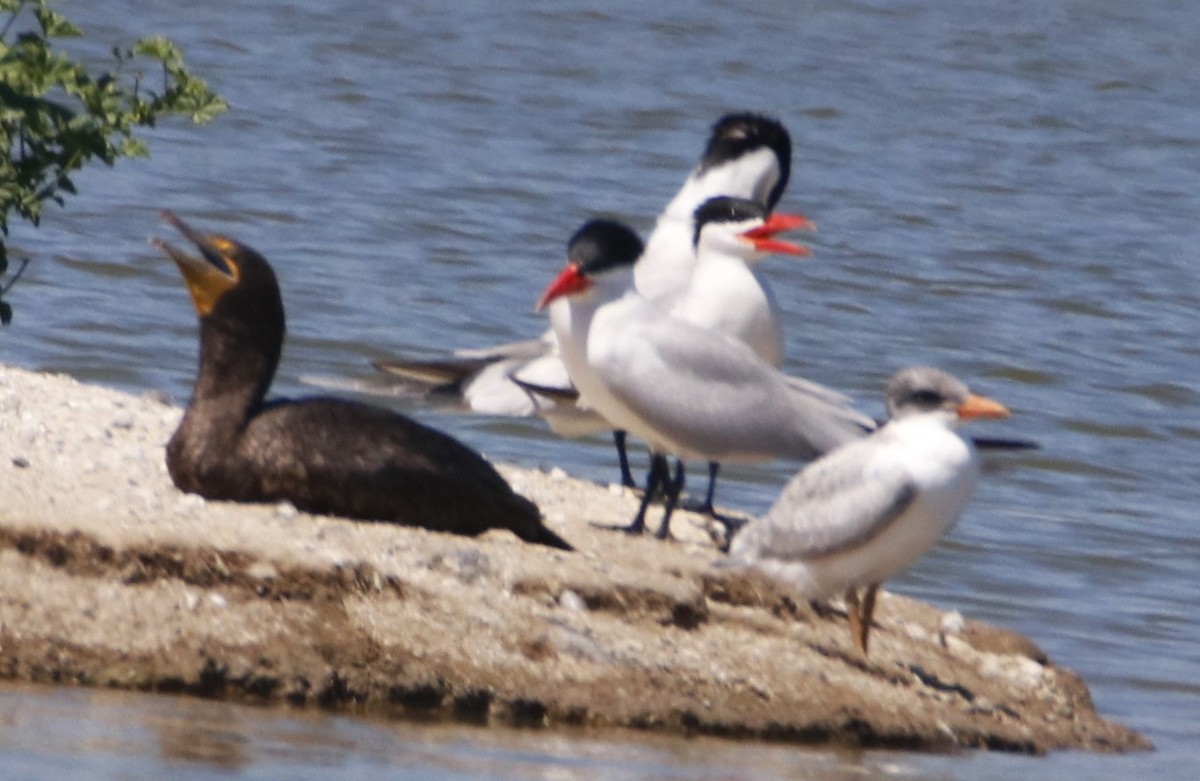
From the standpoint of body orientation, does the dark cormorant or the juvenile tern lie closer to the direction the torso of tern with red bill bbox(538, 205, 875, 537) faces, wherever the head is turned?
the dark cormorant

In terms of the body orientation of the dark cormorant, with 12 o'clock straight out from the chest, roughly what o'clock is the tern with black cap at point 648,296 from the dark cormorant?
The tern with black cap is roughly at 6 o'clock from the dark cormorant.

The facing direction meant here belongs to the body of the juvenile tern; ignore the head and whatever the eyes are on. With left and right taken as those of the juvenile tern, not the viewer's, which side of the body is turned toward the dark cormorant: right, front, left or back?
back

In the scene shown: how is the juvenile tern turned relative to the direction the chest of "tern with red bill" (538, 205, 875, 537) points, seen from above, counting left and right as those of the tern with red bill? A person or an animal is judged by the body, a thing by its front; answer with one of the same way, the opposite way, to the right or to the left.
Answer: the opposite way

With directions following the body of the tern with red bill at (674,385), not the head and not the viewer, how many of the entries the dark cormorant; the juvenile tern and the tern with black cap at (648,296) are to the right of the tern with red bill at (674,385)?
1

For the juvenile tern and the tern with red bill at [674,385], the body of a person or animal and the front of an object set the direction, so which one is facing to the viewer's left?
the tern with red bill

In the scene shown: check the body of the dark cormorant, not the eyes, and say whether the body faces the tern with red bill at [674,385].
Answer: no

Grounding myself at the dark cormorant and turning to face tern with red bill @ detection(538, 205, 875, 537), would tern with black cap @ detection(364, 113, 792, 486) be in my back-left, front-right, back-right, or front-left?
front-left

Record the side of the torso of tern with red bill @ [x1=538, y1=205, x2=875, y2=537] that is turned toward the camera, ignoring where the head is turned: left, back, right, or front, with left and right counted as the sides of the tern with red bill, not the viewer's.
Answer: left

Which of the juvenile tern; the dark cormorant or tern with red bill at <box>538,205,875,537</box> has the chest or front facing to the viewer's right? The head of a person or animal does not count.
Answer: the juvenile tern

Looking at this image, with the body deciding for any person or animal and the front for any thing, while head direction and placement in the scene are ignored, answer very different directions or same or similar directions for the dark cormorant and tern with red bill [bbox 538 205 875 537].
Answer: same or similar directions

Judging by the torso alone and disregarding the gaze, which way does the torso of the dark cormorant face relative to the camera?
to the viewer's left

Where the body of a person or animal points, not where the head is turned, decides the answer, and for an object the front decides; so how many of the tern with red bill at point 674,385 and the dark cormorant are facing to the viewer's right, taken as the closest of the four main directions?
0

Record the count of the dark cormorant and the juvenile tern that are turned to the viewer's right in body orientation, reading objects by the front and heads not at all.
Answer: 1

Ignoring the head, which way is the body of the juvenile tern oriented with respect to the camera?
to the viewer's right

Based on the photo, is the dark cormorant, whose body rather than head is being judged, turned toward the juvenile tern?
no

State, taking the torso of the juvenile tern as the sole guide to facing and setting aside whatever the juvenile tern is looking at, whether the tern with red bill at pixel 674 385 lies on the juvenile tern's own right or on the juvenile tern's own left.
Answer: on the juvenile tern's own left

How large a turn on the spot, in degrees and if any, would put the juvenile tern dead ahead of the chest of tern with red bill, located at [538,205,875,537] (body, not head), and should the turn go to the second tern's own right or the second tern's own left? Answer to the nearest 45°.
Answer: approximately 135° to the second tern's own left
